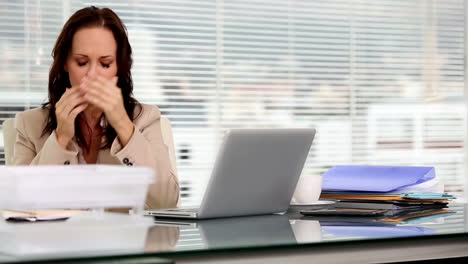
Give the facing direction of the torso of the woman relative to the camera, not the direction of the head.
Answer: toward the camera

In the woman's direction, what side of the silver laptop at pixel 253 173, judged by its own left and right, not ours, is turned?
front

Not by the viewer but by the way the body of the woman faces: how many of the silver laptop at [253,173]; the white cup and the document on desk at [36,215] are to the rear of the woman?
0

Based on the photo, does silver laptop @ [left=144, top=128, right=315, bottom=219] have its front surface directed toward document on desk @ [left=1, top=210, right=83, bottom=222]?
no

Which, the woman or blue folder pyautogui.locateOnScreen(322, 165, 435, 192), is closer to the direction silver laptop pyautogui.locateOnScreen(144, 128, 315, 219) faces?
the woman

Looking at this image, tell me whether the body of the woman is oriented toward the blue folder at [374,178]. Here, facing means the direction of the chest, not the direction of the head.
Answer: no

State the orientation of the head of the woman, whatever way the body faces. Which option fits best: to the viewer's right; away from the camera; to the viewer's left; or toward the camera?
toward the camera

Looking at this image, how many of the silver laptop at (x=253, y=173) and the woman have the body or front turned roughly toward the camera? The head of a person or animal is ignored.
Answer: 1

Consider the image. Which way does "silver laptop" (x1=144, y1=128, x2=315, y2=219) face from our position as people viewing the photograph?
facing away from the viewer and to the left of the viewer

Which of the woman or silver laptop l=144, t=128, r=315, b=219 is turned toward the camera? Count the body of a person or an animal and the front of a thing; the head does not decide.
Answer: the woman

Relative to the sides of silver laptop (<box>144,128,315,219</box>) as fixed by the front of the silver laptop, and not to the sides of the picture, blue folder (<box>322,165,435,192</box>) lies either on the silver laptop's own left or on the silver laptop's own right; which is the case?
on the silver laptop's own right

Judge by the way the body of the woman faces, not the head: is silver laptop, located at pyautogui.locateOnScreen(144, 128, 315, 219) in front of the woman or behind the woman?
in front

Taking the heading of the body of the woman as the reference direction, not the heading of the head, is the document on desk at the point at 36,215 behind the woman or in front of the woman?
in front
